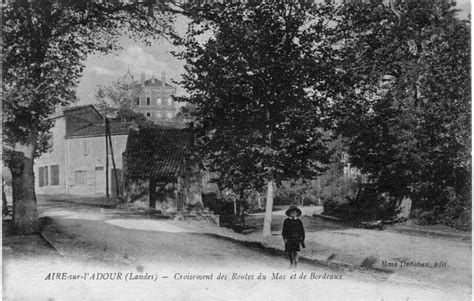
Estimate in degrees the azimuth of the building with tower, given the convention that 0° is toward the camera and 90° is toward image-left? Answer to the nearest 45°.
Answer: approximately 0°

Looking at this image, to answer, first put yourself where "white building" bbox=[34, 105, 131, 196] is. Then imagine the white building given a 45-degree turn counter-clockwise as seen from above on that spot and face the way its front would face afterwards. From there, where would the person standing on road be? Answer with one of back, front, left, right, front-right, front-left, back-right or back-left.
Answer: front

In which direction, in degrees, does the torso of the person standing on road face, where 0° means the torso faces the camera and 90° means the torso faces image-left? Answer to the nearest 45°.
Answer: approximately 0°

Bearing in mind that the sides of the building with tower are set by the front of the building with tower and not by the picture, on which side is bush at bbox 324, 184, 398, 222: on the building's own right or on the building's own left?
on the building's own left

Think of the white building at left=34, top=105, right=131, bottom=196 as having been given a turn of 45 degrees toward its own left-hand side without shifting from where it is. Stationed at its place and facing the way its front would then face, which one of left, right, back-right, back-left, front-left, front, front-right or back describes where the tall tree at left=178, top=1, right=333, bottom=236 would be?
front

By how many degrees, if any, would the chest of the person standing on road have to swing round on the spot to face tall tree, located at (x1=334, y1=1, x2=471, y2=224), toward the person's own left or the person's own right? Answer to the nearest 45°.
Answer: approximately 135° to the person's own left

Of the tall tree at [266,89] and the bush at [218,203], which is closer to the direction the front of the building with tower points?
the tall tree

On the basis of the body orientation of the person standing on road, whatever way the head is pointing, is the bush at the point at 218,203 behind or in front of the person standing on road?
behind

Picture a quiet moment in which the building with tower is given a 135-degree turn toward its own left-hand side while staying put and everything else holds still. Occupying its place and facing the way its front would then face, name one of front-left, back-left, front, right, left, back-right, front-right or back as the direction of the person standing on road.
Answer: right

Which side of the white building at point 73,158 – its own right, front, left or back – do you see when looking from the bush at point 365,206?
left
